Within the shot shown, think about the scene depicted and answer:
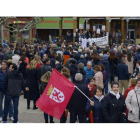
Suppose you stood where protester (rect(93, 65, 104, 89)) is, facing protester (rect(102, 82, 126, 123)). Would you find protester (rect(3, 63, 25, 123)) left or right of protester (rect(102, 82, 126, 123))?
right

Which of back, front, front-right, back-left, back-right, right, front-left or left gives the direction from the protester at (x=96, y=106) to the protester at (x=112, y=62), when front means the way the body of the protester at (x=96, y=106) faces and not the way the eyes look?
back

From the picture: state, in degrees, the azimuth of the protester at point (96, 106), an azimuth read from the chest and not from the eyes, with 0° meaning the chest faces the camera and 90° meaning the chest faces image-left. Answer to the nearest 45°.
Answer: approximately 0°
